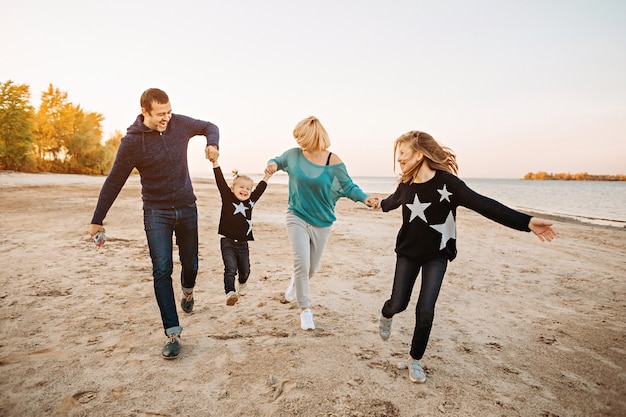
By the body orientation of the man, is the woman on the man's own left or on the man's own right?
on the man's own left

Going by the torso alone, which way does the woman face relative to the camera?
toward the camera

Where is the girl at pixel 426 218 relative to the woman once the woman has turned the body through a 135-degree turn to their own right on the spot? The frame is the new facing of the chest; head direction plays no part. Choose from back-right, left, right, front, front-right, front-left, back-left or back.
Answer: back

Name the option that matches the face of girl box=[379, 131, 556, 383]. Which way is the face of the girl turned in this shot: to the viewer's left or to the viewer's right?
to the viewer's left

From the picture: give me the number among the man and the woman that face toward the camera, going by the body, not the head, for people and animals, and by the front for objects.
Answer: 2

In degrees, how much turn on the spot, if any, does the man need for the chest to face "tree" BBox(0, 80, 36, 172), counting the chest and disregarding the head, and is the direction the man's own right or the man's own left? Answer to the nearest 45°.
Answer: approximately 180°

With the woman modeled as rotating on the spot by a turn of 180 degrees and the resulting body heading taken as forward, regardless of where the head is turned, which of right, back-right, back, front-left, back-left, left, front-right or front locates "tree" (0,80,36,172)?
front-left

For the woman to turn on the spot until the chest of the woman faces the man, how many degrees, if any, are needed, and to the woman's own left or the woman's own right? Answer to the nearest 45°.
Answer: approximately 45° to the woman's own right

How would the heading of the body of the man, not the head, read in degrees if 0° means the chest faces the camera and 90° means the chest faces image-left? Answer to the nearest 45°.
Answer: approximately 0°

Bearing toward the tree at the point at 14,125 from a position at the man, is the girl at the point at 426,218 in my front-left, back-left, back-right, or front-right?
back-right

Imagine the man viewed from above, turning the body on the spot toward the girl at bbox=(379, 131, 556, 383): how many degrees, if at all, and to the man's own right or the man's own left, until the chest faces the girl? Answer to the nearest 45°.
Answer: approximately 45° to the man's own left

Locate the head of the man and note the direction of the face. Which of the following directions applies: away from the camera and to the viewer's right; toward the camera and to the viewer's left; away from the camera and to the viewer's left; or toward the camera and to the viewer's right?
toward the camera and to the viewer's right
